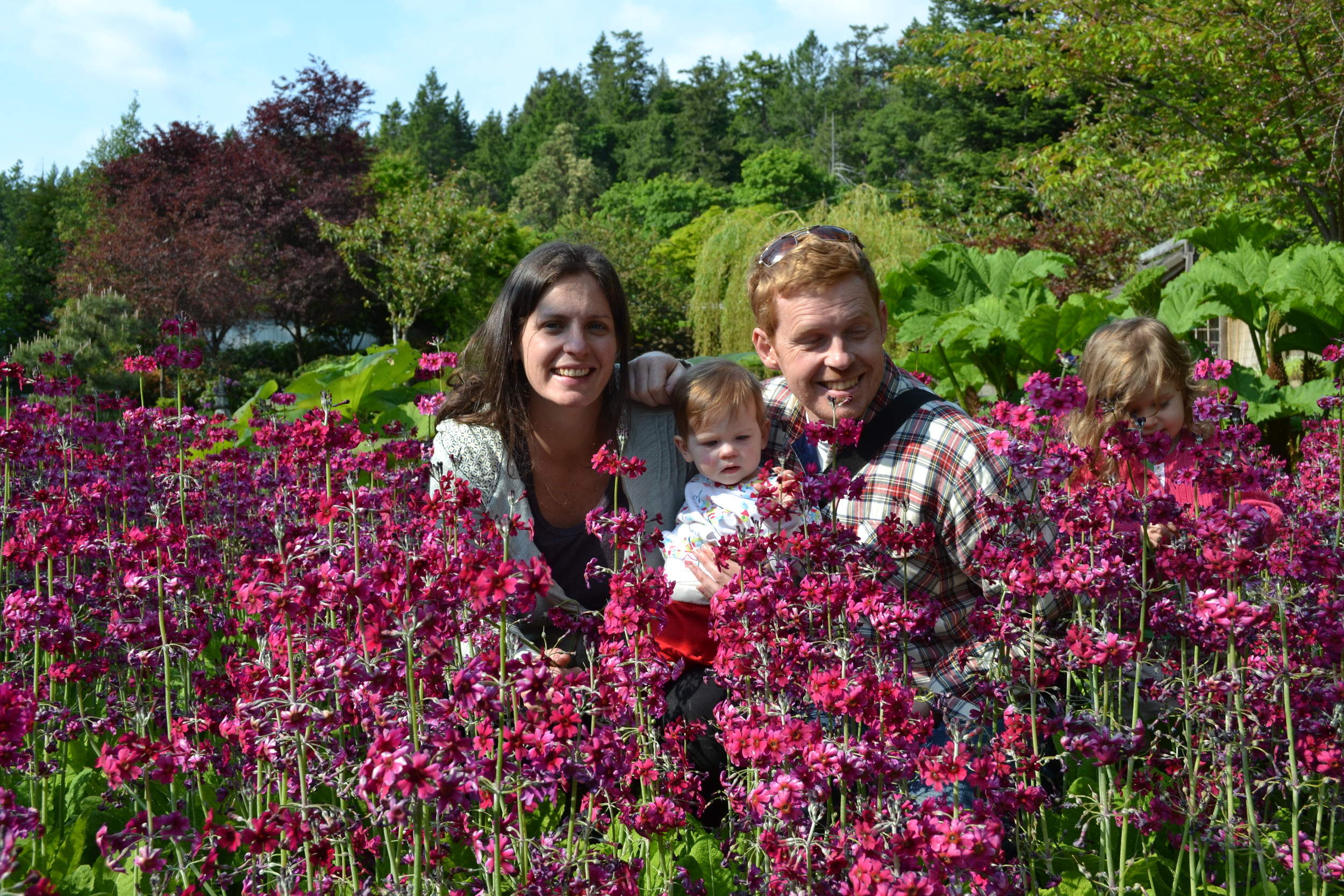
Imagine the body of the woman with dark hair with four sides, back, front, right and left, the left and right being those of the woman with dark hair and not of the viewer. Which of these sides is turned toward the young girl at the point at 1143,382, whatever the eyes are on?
left

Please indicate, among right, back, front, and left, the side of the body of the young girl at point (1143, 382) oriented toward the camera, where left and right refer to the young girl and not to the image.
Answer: front

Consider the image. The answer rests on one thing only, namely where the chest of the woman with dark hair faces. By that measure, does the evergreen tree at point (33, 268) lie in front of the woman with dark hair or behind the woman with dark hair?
behind

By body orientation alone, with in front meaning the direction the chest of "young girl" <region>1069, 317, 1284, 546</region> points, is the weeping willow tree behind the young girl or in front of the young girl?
behind

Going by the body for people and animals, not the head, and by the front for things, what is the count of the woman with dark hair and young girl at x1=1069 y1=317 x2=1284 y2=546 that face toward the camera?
2

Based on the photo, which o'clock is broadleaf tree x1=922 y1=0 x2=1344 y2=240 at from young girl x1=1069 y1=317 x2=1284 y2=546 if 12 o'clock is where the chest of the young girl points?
The broadleaf tree is roughly at 6 o'clock from the young girl.

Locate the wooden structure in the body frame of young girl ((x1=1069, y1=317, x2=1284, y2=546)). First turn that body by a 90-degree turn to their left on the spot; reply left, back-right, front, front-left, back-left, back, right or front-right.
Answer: left

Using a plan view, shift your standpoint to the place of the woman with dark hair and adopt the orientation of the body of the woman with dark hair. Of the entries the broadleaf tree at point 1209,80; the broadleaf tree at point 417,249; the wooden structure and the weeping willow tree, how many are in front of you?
0

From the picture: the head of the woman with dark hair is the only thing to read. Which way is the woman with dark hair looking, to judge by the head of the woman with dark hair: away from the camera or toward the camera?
toward the camera
